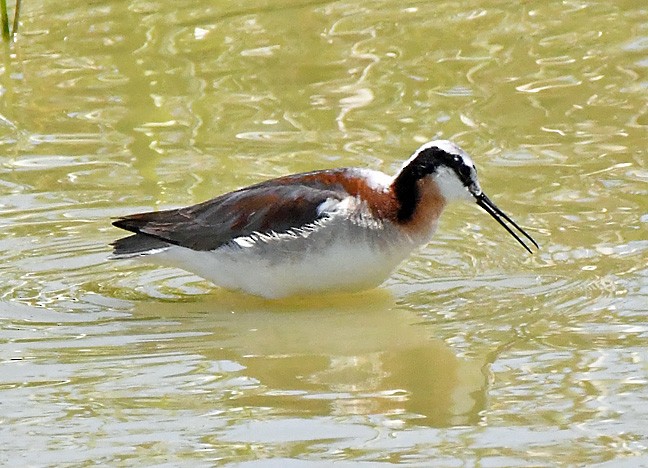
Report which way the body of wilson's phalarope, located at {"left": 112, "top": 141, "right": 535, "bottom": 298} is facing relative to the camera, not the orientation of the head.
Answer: to the viewer's right

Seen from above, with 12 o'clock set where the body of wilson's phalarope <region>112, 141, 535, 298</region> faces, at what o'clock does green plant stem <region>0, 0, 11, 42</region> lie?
The green plant stem is roughly at 8 o'clock from the wilson's phalarope.
